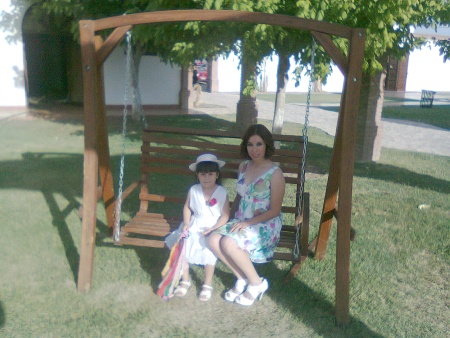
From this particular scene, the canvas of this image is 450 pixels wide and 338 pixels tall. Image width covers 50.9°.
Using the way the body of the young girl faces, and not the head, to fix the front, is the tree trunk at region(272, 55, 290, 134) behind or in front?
behind

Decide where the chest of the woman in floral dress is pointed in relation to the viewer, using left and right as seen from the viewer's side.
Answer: facing the viewer and to the left of the viewer

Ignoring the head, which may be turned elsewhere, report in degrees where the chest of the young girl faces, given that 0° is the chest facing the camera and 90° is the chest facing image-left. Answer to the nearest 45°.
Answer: approximately 0°

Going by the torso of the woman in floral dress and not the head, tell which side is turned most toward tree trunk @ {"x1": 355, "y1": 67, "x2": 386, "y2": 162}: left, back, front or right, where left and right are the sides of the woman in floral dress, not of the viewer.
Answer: back

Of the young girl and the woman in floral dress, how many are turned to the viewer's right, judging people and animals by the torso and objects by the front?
0
